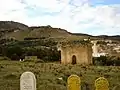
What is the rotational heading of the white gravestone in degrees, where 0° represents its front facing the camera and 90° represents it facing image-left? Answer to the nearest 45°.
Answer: approximately 0°
